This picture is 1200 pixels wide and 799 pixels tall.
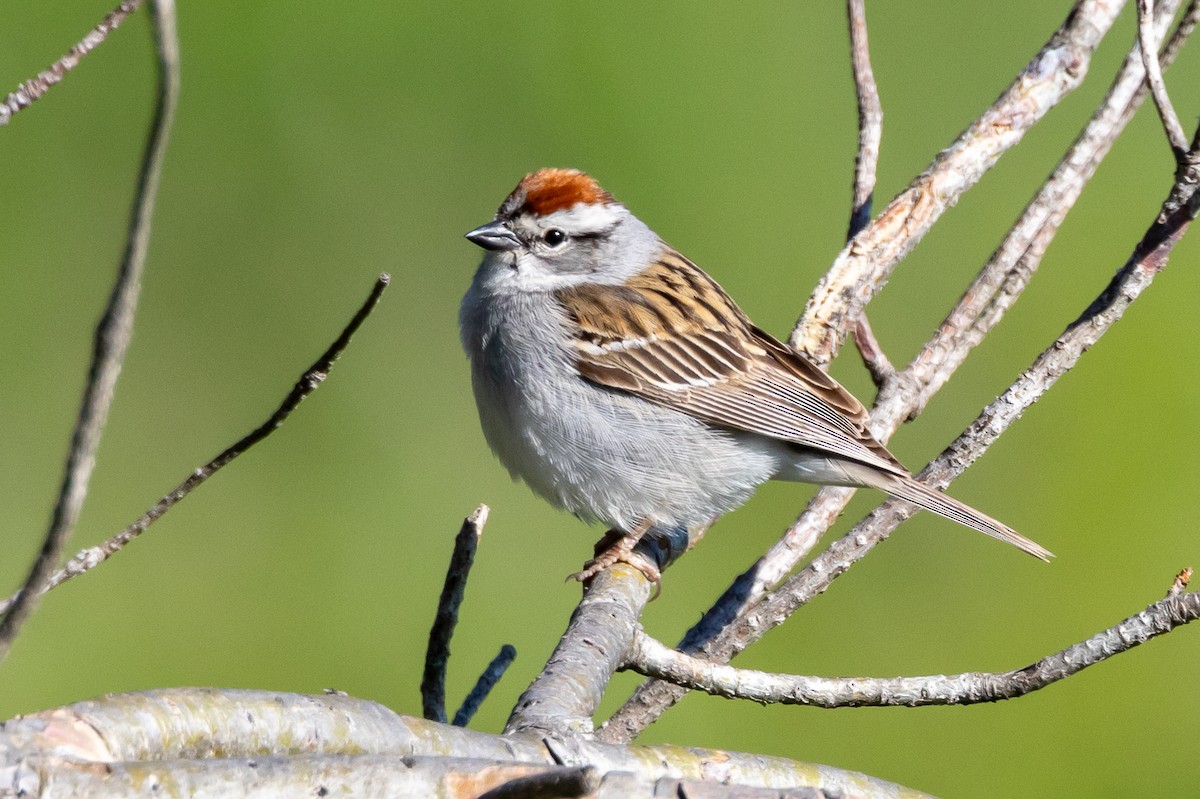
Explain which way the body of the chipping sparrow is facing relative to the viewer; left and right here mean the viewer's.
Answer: facing to the left of the viewer

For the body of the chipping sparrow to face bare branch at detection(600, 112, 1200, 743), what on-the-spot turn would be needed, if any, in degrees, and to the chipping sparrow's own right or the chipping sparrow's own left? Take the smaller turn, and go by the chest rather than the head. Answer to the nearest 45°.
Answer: approximately 135° to the chipping sparrow's own left

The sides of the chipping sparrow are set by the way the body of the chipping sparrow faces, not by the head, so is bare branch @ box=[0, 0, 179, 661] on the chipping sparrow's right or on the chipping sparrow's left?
on the chipping sparrow's right

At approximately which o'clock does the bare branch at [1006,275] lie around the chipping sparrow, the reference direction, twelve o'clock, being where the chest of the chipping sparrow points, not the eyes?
The bare branch is roughly at 7 o'clock from the chipping sparrow.

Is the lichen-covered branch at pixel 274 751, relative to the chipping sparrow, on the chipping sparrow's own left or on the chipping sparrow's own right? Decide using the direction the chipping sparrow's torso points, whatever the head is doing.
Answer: on the chipping sparrow's own left

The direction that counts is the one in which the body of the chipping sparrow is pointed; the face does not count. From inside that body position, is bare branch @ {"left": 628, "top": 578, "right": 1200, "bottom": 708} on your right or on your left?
on your left
